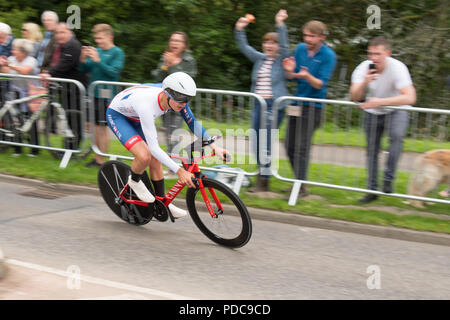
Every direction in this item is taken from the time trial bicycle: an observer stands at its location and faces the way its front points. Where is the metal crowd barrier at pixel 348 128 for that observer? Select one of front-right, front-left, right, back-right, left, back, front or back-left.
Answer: left

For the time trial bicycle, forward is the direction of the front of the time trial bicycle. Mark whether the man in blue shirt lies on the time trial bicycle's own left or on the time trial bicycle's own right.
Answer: on the time trial bicycle's own left

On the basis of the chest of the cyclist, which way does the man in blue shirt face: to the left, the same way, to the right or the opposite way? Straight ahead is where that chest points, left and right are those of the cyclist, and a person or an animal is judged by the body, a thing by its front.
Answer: to the right

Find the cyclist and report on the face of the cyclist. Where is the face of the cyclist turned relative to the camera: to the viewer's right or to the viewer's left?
to the viewer's right

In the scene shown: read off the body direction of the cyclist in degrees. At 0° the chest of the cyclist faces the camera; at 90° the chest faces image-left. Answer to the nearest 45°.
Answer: approximately 315°

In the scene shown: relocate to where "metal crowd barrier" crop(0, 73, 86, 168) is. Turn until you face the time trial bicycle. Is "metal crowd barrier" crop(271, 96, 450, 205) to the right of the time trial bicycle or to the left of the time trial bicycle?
left

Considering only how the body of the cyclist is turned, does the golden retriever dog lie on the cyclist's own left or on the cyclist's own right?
on the cyclist's own left

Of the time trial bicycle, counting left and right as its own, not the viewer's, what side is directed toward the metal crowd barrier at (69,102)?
back
